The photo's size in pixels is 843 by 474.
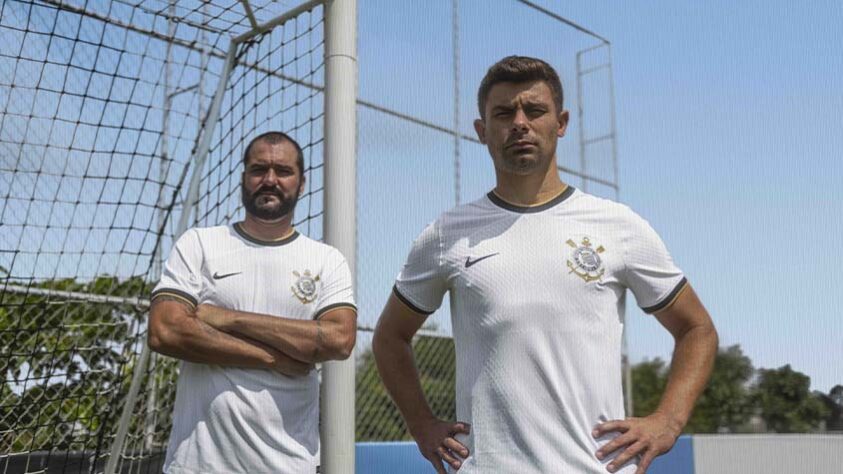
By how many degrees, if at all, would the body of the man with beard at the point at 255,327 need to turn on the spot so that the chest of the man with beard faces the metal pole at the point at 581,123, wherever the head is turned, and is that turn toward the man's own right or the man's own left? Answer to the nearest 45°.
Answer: approximately 135° to the man's own left

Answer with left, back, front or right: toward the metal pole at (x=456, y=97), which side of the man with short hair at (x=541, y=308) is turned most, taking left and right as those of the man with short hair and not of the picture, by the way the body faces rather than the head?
back

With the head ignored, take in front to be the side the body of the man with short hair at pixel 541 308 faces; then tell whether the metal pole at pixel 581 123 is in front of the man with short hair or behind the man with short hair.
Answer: behind

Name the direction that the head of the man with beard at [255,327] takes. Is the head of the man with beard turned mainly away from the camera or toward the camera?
toward the camera

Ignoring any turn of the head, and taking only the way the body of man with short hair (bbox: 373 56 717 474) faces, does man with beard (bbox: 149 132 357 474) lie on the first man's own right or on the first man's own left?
on the first man's own right

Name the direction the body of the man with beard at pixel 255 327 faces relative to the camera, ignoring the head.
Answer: toward the camera

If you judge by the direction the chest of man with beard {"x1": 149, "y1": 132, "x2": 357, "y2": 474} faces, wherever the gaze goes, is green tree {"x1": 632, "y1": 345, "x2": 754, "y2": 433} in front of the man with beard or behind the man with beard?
behind

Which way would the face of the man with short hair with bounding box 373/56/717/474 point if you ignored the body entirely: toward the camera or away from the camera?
toward the camera

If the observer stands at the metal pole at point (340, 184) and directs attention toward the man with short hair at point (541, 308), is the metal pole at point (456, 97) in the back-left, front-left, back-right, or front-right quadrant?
back-left

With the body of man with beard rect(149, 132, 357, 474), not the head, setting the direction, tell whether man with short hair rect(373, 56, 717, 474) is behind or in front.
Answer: in front

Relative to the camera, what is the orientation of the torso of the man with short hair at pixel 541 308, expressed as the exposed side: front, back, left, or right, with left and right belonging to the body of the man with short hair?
front

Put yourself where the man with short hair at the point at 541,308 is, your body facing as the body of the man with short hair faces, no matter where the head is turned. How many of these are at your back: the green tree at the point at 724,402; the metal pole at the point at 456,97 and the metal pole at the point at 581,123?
3

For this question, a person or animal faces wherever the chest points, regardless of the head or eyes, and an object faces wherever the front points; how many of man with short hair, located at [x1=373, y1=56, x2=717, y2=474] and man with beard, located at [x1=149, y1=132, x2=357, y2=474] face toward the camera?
2
